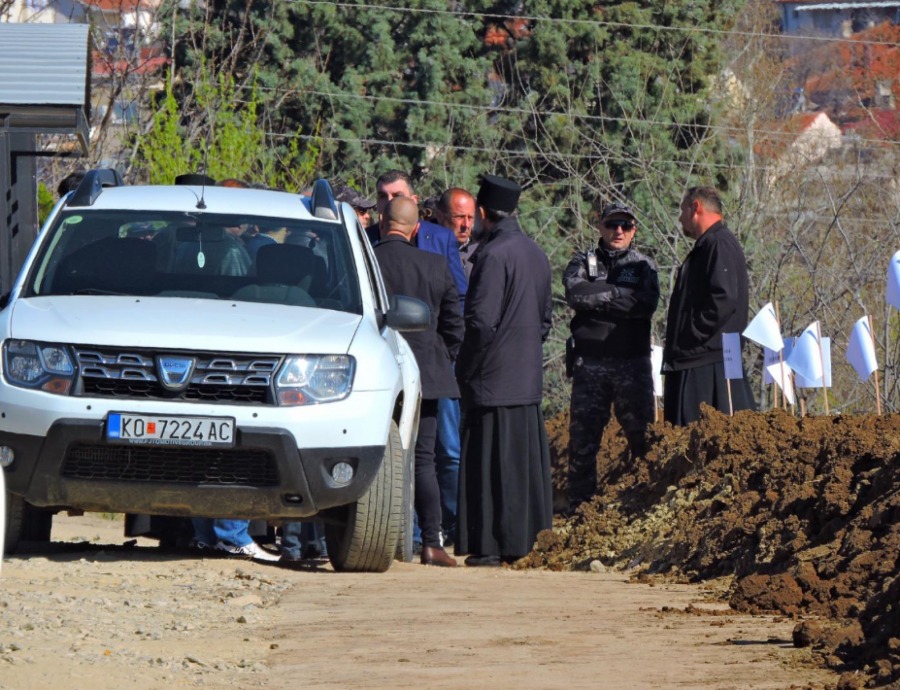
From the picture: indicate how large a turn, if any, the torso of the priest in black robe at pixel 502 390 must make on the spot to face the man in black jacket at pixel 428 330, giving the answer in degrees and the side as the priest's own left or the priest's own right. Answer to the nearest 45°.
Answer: approximately 90° to the priest's own left

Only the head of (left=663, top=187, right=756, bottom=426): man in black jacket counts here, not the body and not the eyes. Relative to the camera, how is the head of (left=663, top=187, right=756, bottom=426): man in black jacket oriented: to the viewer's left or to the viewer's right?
to the viewer's left

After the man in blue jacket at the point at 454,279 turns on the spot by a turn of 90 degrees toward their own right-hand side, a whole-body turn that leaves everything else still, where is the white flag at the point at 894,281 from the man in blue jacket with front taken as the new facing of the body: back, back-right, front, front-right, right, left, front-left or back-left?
back

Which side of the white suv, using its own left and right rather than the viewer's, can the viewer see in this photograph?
front

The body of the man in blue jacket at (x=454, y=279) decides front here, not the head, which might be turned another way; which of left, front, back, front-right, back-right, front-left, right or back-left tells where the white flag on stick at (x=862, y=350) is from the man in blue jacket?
left

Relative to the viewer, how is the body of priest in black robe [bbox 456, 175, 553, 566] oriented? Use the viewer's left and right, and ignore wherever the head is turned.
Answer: facing away from the viewer and to the left of the viewer

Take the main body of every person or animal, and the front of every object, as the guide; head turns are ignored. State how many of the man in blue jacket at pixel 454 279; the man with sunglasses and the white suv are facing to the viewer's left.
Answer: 0

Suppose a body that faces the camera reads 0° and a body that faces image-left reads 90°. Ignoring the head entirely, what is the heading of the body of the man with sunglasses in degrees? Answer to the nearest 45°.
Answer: approximately 0°

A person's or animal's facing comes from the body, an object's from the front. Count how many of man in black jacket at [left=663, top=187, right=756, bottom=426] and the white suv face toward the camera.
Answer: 1

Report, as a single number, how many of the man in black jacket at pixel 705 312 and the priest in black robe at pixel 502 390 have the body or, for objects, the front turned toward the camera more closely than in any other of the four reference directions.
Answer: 0

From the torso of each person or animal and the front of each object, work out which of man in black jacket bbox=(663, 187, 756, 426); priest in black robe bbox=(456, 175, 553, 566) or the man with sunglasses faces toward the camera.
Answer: the man with sunglasses

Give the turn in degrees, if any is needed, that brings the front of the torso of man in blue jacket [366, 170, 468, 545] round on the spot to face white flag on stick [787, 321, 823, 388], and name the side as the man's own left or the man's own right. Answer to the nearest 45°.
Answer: approximately 90° to the man's own left

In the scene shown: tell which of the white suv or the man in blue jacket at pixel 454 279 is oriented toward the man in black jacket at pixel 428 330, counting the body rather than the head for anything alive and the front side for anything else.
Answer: the man in blue jacket

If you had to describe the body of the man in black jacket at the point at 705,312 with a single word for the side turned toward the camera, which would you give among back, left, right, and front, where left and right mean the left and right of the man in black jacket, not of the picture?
left
